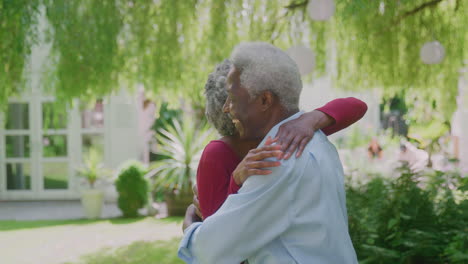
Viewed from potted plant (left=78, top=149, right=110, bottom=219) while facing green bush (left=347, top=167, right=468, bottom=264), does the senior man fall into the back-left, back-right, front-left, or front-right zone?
front-right

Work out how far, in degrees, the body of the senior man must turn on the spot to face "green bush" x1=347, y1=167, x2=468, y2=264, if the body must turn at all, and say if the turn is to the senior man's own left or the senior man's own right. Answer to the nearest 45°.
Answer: approximately 90° to the senior man's own right

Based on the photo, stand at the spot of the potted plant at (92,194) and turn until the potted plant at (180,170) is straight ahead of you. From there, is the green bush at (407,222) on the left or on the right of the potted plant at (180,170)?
right

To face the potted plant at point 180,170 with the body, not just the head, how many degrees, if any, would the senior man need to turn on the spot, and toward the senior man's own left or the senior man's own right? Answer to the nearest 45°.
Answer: approximately 90° to the senior man's own right

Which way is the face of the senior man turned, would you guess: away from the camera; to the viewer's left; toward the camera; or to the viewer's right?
to the viewer's left

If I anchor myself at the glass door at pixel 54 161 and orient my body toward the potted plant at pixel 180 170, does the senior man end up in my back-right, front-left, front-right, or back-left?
front-right

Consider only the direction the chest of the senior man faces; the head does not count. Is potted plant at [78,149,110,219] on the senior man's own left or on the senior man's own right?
on the senior man's own right

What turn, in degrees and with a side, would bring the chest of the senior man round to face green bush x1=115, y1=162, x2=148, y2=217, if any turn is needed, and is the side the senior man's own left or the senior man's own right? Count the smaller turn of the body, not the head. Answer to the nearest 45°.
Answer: approximately 90° to the senior man's own right

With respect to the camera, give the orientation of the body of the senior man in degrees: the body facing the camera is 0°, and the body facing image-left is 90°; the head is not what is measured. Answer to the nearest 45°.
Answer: approximately 90°

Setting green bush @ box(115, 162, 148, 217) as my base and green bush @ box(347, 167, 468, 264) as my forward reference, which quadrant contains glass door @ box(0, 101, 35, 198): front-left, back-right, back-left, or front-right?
back-right
